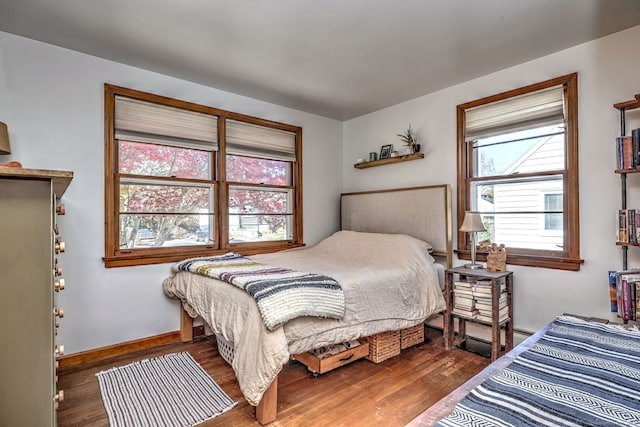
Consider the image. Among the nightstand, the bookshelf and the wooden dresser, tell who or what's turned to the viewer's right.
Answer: the wooden dresser

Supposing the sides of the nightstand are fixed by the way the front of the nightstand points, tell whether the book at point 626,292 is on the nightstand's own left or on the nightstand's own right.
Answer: on the nightstand's own left

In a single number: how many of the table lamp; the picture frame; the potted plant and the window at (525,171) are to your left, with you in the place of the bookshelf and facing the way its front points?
0

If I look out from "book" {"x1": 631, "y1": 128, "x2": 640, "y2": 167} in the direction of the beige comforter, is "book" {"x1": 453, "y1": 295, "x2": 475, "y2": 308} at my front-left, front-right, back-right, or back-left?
front-right

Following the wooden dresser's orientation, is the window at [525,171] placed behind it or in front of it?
in front

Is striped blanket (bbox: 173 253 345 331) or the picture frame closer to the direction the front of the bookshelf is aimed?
the striped blanket

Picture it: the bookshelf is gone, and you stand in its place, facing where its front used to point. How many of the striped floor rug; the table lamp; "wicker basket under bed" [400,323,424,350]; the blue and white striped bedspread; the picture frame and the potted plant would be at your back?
0

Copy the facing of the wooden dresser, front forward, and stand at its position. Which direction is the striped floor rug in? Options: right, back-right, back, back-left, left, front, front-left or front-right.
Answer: front-left

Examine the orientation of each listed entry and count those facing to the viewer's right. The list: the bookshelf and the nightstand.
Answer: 0

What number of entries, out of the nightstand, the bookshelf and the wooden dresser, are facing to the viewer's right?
1

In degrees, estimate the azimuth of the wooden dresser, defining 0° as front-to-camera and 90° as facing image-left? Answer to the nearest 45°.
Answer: approximately 270°

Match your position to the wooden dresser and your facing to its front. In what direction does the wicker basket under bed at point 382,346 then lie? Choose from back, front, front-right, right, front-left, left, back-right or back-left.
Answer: front

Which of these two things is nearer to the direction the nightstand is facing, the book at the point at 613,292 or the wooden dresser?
the wooden dresser

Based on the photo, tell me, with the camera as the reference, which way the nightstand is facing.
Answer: facing the viewer and to the left of the viewer
